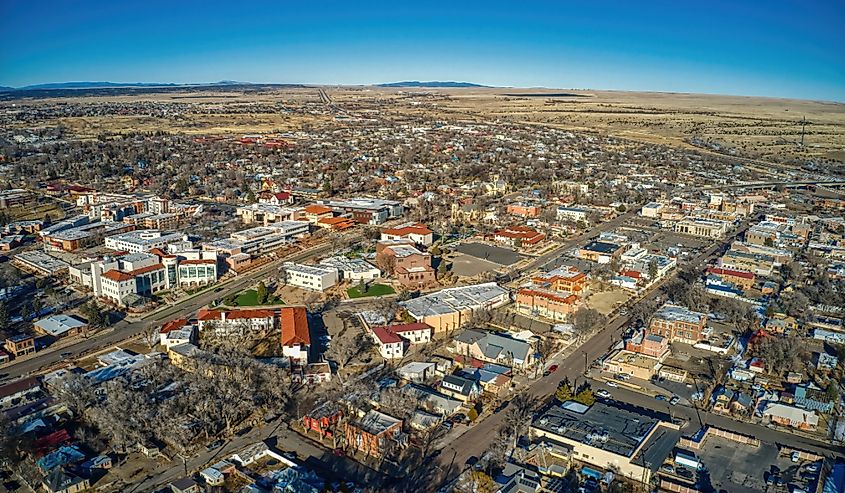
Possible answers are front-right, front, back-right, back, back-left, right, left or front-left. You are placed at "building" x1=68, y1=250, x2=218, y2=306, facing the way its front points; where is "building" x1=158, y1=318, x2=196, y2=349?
front-right

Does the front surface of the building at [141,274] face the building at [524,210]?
no

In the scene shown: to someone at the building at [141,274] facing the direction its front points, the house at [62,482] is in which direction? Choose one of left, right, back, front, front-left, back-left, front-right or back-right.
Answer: front-right

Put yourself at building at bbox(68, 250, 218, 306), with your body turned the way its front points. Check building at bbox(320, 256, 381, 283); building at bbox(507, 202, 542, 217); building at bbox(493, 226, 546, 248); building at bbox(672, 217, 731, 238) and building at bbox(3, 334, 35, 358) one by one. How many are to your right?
1

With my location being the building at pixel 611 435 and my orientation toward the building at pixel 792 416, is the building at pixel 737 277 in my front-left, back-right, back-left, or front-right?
front-left

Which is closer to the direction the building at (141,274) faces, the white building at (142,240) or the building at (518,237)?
the building

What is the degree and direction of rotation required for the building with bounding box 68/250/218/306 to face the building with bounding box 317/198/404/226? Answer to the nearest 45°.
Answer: approximately 90° to its left

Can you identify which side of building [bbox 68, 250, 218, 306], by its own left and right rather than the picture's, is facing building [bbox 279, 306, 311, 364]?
front

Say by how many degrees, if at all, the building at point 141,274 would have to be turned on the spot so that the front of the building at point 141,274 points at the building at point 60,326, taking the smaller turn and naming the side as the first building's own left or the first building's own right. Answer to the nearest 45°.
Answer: approximately 90° to the first building's own right

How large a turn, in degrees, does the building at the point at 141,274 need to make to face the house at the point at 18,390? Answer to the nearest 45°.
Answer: approximately 45° to its right

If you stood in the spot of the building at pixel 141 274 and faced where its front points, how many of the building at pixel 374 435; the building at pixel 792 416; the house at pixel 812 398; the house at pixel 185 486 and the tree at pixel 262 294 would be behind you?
0

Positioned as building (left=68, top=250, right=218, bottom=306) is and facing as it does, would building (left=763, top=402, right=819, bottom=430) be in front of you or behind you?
in front
